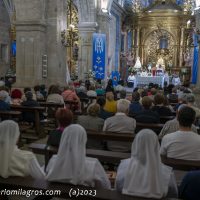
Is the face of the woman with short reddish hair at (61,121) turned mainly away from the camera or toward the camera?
away from the camera

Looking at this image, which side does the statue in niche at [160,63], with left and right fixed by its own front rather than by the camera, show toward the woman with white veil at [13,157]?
front

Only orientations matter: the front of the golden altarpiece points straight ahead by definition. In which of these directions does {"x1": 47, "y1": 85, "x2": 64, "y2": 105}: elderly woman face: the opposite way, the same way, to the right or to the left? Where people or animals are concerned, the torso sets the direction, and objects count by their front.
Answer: the opposite way

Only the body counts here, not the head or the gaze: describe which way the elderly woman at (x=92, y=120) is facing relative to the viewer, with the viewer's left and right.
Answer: facing away from the viewer

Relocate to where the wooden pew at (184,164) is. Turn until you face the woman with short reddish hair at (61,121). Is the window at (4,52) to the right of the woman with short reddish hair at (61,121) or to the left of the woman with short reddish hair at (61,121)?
right

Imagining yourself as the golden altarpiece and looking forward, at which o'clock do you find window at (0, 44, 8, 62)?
The window is roughly at 2 o'clock from the golden altarpiece.

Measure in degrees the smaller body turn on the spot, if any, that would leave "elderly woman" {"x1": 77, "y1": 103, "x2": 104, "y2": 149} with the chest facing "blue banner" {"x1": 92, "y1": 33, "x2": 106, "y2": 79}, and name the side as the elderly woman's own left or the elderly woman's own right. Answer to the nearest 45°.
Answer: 0° — they already face it

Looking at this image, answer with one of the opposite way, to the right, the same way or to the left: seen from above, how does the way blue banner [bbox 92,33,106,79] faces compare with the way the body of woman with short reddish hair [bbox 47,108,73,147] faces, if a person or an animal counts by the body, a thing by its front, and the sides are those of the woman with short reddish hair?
the opposite way

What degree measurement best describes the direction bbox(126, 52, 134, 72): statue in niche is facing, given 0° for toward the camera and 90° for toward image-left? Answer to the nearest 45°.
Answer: approximately 0°

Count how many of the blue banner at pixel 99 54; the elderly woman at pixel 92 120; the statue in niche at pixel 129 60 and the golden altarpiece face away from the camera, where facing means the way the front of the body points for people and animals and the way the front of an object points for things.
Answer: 1

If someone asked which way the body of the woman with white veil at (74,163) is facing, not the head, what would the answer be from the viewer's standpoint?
away from the camera

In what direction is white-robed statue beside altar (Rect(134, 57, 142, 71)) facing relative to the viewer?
toward the camera

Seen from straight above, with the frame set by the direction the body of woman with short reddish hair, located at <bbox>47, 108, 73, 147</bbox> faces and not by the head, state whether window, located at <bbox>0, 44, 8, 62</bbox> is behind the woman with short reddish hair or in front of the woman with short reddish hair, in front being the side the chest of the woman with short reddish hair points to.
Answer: in front

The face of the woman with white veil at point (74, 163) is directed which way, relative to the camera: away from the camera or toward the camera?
away from the camera

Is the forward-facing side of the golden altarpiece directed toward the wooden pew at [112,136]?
yes

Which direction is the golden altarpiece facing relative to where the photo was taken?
toward the camera

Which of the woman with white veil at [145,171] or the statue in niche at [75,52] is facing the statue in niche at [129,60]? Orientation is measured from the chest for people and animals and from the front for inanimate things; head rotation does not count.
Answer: the woman with white veil

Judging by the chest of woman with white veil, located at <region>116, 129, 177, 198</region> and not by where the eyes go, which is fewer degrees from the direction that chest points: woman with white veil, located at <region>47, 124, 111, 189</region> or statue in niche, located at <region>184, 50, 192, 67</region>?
the statue in niche

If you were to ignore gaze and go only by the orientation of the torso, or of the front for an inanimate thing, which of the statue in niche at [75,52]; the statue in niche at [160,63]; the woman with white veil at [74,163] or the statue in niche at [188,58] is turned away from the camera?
the woman with white veil

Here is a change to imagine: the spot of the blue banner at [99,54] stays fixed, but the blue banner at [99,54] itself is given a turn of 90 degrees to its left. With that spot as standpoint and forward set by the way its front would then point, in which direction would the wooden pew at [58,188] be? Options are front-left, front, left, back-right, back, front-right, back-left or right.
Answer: right
